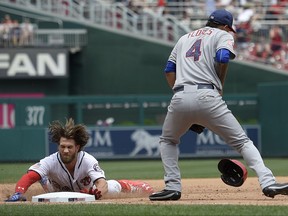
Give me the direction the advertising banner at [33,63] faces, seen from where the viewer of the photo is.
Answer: facing the viewer

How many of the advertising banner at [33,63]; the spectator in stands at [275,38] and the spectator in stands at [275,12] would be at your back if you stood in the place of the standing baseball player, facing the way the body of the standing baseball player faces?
0

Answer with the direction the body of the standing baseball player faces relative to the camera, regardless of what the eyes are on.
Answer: away from the camera

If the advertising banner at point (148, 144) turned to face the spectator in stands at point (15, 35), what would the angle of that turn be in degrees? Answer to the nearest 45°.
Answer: approximately 135° to its right

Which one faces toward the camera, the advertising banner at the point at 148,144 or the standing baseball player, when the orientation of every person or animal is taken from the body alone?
the advertising banner

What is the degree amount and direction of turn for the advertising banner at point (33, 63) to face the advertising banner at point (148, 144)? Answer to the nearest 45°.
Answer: approximately 45° to its left

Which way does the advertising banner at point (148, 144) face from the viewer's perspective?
toward the camera

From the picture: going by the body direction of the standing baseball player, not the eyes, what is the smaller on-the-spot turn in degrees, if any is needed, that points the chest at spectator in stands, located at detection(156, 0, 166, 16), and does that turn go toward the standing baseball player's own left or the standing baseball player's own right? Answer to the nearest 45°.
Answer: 0° — they already face them

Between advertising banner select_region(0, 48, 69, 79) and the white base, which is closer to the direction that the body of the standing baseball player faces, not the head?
the advertising banner

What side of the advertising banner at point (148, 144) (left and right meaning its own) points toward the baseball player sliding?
front

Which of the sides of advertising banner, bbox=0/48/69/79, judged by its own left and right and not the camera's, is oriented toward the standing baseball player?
front

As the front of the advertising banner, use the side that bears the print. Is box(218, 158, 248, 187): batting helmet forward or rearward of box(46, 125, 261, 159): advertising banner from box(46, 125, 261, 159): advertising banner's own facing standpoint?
forward

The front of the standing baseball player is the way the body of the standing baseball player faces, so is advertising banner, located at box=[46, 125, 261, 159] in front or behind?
in front

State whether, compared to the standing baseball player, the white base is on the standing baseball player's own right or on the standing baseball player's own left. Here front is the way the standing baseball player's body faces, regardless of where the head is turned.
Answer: on the standing baseball player's own left

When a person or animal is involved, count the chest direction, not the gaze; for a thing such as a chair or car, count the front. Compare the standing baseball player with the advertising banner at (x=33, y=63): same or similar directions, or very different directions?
very different directions
